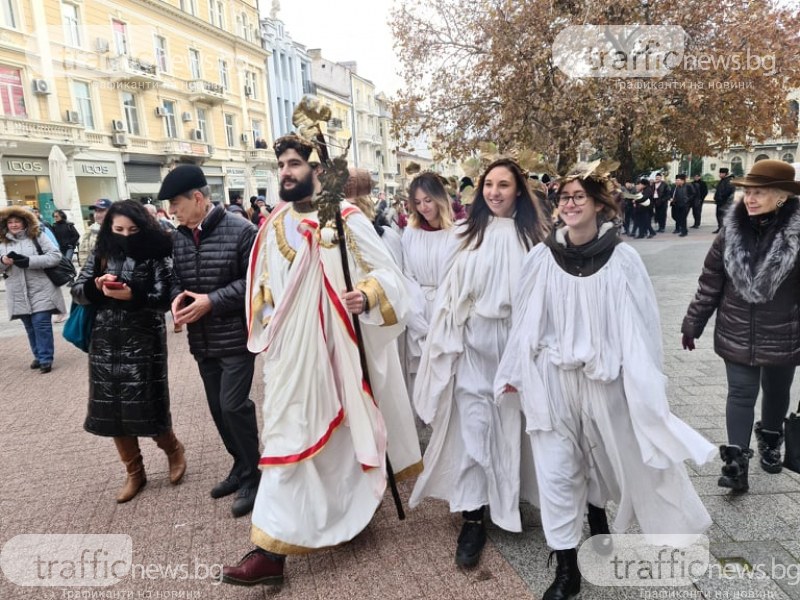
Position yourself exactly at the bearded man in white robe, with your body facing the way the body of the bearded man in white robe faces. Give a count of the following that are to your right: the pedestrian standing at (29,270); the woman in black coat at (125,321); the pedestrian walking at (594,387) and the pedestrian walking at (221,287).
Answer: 3

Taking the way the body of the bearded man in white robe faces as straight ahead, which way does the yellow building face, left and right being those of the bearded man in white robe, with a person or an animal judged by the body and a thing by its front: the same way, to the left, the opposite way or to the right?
to the left

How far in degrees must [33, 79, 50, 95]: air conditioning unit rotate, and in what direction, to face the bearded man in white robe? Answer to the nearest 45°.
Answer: approximately 45° to its right

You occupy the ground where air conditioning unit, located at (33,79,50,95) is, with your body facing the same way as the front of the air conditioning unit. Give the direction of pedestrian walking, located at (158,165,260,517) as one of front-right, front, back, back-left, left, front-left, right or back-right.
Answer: front-right

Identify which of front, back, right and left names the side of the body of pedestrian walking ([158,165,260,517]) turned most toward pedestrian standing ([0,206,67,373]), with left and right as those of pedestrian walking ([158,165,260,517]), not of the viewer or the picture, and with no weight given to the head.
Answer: right

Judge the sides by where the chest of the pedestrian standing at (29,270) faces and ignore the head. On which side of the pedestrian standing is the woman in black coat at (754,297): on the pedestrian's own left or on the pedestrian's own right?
on the pedestrian's own left

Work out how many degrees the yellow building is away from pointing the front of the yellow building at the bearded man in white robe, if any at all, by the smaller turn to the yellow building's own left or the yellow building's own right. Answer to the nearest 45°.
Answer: approximately 45° to the yellow building's own right

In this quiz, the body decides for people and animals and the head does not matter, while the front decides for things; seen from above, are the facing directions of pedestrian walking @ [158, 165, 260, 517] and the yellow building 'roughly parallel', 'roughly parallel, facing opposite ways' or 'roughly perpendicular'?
roughly perpendicular

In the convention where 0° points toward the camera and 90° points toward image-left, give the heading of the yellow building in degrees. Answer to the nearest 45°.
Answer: approximately 315°
